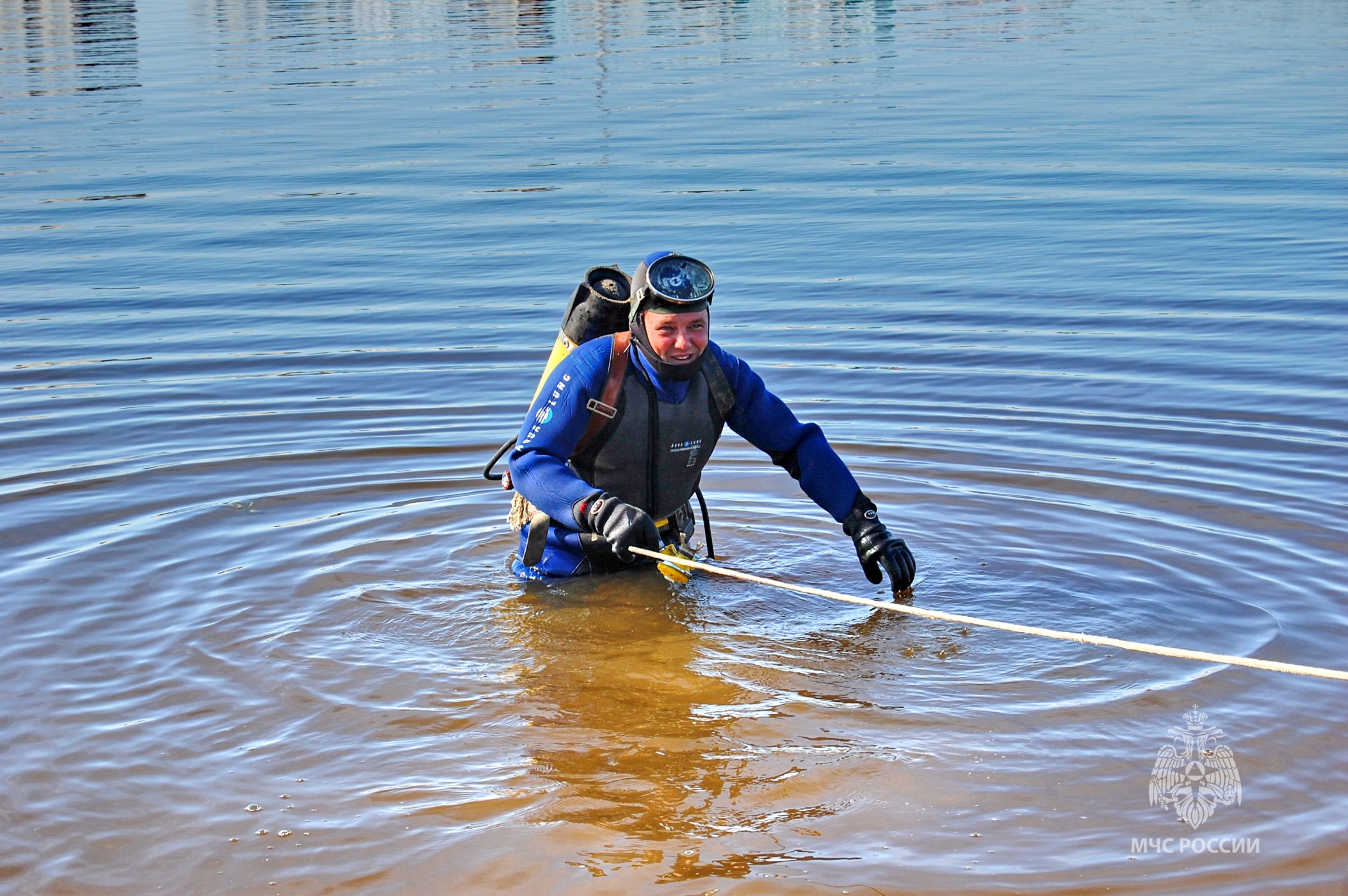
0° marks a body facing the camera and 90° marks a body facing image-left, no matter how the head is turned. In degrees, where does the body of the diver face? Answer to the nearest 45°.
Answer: approximately 315°
